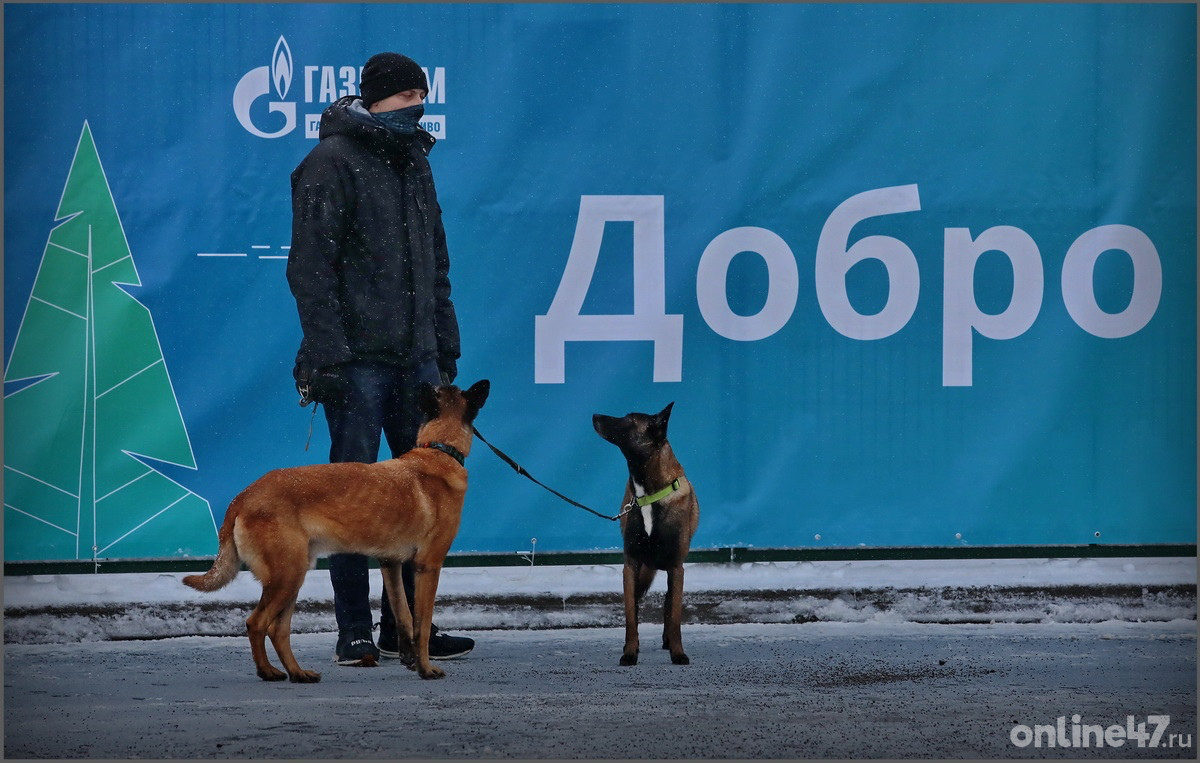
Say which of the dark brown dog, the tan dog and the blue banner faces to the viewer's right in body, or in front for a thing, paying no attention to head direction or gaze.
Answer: the tan dog

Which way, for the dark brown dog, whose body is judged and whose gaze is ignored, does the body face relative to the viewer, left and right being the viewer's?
facing the viewer

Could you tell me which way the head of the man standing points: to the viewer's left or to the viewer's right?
to the viewer's right

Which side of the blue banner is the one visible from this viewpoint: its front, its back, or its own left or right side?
front

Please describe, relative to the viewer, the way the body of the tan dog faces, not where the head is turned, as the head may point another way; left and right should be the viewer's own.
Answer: facing to the right of the viewer

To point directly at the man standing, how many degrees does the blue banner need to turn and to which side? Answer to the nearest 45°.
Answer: approximately 45° to its right

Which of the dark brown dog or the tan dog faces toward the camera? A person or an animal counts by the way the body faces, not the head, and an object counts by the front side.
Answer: the dark brown dog

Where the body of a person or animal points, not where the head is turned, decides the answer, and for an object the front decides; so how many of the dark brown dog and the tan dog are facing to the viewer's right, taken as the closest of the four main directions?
1

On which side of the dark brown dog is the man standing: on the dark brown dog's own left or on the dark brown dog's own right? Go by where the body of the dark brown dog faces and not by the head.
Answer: on the dark brown dog's own right

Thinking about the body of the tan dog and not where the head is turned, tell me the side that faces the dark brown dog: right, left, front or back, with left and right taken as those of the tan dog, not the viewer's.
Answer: front

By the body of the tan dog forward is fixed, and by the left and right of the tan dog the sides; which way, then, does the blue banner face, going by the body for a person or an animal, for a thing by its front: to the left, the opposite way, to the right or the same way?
to the right

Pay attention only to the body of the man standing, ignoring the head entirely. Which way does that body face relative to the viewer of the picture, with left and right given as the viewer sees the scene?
facing the viewer and to the right of the viewer

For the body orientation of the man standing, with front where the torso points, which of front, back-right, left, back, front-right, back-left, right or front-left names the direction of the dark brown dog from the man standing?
front-left
